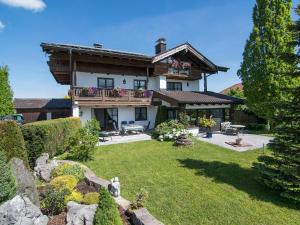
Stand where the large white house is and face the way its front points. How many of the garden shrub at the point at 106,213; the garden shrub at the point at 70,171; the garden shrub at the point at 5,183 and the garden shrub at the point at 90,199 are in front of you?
4

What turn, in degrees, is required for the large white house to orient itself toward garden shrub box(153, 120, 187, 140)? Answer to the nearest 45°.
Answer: approximately 45° to its left

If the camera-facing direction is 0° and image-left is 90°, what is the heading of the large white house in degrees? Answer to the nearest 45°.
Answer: approximately 0°

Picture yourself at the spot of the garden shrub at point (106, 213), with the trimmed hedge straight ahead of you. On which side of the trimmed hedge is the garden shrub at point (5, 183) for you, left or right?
left

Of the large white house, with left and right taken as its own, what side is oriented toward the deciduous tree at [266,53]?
left

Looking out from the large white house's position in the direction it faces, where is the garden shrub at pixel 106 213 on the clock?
The garden shrub is roughly at 12 o'clock from the large white house.

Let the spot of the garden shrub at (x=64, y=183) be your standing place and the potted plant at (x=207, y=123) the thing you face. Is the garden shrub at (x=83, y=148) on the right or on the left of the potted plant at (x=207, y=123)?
left

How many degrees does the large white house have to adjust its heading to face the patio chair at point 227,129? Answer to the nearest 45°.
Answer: approximately 90° to its left

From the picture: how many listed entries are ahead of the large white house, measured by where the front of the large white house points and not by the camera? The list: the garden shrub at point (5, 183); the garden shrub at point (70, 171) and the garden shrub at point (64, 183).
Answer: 3

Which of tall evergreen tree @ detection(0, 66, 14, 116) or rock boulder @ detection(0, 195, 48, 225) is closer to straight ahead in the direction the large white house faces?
the rock boulder

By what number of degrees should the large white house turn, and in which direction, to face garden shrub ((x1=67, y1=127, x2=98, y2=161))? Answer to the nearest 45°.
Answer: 0° — it already faces it

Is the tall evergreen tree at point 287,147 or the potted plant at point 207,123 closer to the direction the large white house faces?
the tall evergreen tree

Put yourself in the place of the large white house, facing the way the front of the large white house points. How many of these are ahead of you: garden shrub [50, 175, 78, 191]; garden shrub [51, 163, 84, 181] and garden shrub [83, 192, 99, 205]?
3

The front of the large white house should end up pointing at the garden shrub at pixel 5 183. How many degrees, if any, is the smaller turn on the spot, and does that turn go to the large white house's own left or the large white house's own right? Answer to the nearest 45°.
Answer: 0° — it already faces it
